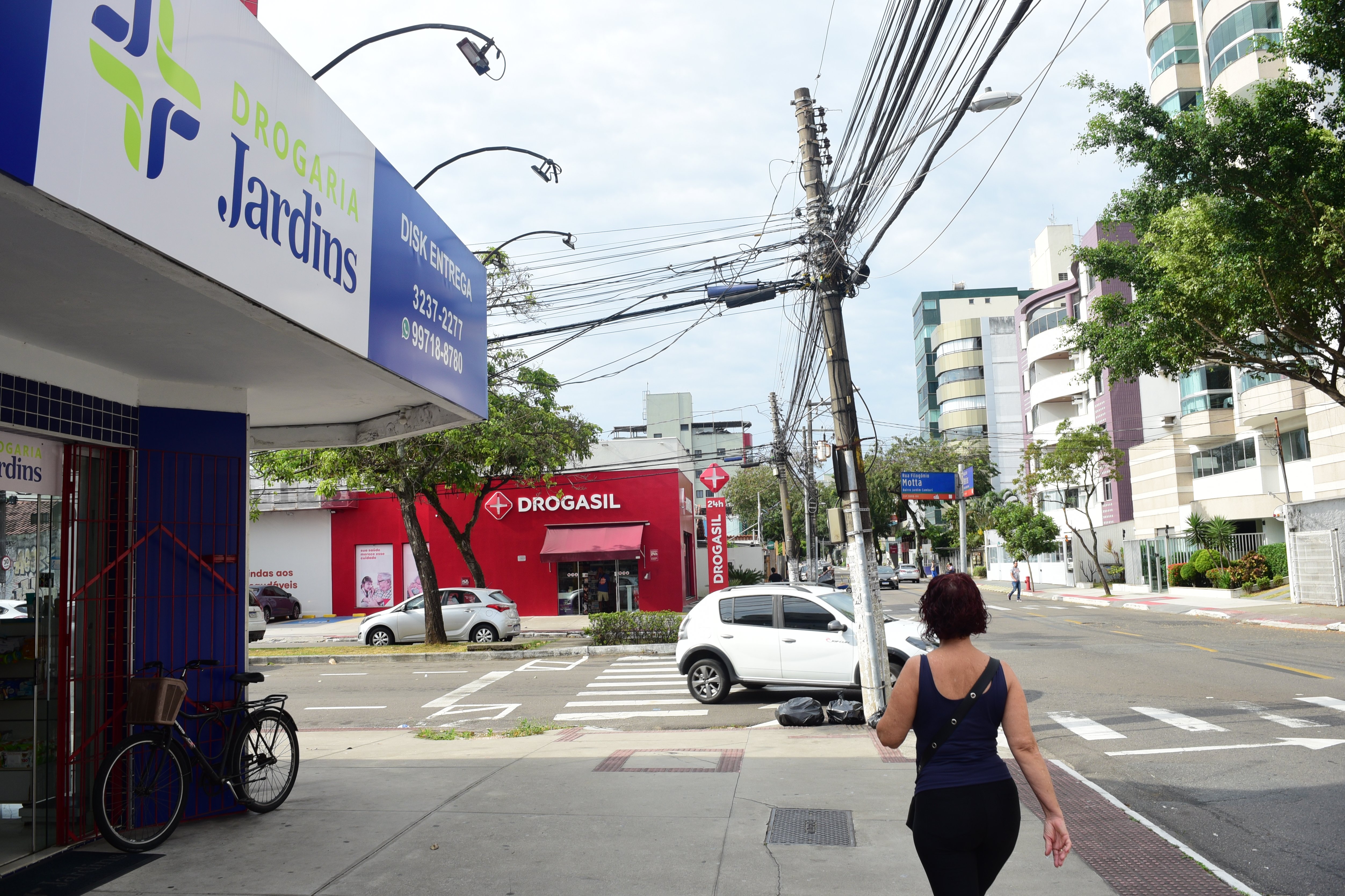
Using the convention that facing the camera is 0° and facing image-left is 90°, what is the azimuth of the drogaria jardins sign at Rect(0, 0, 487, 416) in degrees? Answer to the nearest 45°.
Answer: approximately 315°

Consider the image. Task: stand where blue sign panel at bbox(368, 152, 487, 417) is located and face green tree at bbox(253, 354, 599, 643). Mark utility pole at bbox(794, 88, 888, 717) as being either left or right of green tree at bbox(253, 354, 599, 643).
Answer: right

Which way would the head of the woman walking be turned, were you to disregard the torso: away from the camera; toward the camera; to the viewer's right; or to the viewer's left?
away from the camera

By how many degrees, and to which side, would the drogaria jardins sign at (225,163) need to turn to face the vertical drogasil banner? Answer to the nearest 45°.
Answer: approximately 90° to its left

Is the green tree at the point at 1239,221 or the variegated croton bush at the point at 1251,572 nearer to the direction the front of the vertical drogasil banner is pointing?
the green tree

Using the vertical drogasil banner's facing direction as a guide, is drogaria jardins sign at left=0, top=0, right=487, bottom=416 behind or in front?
in front

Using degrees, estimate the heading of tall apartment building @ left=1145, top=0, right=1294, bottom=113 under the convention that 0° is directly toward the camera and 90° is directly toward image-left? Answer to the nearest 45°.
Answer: approximately 45°

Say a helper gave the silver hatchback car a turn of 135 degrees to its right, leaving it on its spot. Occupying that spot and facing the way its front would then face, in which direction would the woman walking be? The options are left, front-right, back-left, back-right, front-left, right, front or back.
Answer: back-right

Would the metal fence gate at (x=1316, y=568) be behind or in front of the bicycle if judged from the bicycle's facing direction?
behind

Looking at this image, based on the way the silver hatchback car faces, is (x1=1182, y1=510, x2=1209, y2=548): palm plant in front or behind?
behind

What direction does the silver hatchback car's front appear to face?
to the viewer's left

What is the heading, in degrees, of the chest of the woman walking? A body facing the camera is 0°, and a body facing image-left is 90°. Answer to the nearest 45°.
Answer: approximately 180°

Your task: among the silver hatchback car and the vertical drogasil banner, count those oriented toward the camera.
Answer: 1

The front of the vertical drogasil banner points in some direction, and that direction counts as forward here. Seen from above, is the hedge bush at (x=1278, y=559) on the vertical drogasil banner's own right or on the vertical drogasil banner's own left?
on the vertical drogasil banner's own left
